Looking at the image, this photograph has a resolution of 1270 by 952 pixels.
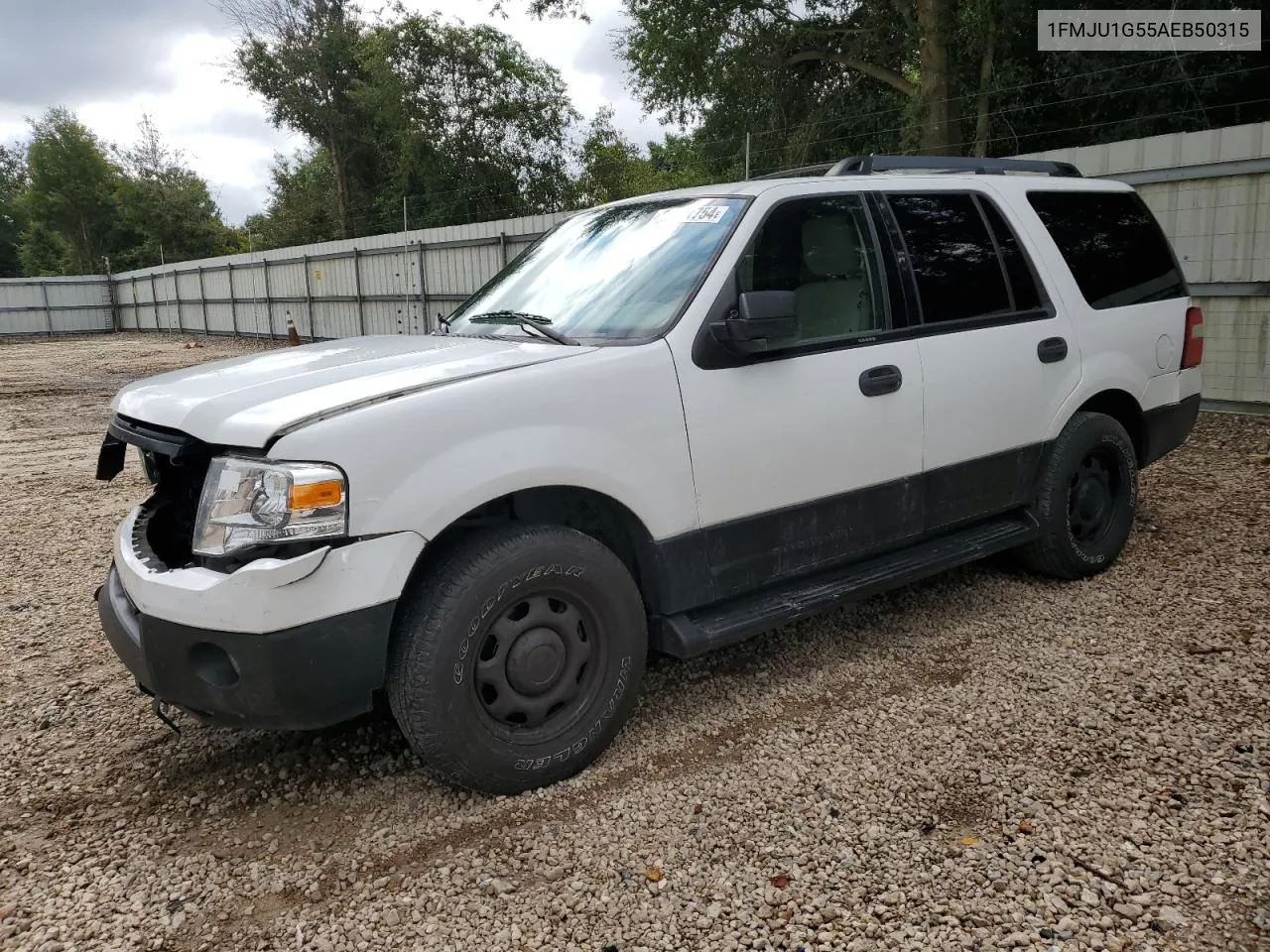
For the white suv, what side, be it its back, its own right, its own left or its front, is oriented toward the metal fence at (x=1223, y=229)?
back

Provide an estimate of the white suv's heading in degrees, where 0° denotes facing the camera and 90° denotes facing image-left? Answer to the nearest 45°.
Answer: approximately 45°
